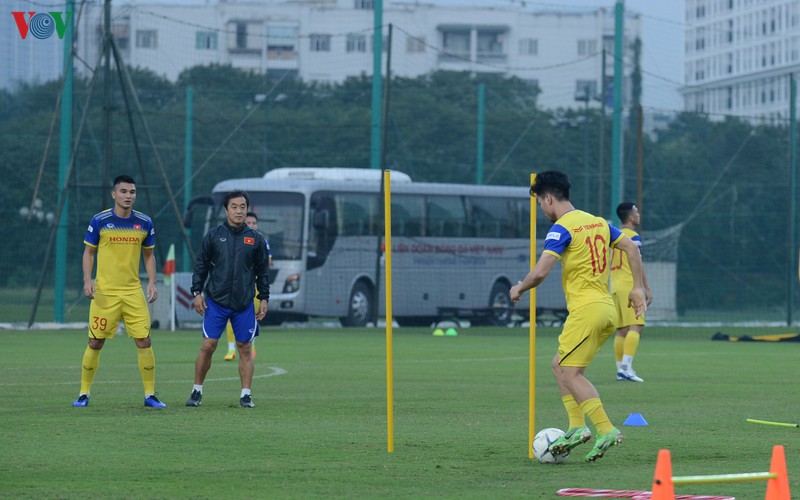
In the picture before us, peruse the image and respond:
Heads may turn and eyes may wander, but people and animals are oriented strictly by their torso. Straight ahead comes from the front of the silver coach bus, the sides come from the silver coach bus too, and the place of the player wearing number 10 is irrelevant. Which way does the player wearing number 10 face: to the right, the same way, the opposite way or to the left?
to the right

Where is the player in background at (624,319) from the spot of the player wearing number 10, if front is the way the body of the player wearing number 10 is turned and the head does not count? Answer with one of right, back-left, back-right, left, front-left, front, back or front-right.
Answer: front-right

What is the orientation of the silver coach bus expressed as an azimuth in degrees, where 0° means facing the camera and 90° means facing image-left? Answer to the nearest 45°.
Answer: approximately 45°

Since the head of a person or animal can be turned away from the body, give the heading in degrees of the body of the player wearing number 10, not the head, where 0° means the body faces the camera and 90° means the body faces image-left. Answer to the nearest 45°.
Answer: approximately 135°

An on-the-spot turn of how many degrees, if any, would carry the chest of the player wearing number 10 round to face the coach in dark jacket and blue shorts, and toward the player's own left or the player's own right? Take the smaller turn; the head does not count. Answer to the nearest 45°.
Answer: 0° — they already face them

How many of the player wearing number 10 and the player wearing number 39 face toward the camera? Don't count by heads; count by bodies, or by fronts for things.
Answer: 1

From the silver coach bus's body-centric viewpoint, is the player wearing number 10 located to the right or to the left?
on its left

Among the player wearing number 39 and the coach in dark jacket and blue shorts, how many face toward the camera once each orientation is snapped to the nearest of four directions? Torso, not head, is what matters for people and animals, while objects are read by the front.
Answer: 2

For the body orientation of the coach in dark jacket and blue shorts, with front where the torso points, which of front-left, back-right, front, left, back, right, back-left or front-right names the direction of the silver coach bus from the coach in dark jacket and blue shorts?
back

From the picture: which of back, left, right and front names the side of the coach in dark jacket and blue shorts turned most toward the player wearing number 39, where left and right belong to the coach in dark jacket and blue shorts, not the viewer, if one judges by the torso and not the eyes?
right

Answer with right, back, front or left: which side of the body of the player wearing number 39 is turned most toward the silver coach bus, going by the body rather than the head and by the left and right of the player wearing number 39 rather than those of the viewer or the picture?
back

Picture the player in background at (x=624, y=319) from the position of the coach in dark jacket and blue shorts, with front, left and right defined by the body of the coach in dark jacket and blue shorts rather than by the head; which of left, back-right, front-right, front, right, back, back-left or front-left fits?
back-left
